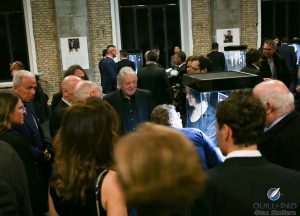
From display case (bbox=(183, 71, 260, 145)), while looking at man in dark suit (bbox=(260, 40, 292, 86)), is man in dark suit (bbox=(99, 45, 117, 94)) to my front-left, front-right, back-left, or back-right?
front-left

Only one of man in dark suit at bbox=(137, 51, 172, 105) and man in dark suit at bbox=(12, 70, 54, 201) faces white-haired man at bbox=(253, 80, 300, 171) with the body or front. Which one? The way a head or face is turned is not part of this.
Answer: man in dark suit at bbox=(12, 70, 54, 201)

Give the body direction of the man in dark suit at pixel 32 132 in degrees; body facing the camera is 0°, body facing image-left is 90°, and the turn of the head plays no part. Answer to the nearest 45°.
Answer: approximately 315°

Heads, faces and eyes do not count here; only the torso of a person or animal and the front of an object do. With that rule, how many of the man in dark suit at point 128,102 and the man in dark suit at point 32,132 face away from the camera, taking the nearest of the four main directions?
0

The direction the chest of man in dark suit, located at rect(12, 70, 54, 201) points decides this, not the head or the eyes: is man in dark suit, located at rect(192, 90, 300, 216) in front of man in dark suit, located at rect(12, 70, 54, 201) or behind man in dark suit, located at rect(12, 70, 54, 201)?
in front

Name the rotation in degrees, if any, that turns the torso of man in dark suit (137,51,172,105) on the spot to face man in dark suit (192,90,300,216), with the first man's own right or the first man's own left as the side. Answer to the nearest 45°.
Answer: approximately 180°

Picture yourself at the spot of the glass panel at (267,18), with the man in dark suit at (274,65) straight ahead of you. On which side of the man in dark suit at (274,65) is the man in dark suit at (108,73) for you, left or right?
right

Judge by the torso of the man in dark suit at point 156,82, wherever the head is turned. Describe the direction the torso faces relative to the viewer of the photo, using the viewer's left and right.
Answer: facing away from the viewer

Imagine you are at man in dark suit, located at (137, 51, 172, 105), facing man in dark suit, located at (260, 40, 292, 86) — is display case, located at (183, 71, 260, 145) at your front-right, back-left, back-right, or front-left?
front-right

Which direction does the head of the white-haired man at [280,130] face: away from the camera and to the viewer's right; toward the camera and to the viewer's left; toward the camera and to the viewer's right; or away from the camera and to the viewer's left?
away from the camera and to the viewer's left

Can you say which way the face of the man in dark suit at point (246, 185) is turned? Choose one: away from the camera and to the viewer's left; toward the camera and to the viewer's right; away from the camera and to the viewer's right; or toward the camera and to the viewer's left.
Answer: away from the camera and to the viewer's left

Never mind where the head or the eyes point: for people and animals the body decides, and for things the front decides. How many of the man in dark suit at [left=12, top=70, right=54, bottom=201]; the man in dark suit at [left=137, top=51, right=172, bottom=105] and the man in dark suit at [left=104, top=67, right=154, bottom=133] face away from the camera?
1

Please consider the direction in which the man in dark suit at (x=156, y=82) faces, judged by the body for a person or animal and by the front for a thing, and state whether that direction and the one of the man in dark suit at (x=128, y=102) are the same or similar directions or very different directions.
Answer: very different directions

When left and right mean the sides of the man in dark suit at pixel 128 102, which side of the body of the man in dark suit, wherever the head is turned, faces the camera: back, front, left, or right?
front

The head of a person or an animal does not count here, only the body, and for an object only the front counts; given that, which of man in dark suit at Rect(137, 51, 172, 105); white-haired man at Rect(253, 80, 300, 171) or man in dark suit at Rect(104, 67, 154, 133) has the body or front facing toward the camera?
man in dark suit at Rect(104, 67, 154, 133)

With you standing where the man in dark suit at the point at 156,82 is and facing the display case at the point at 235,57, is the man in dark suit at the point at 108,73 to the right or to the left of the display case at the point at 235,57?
left
